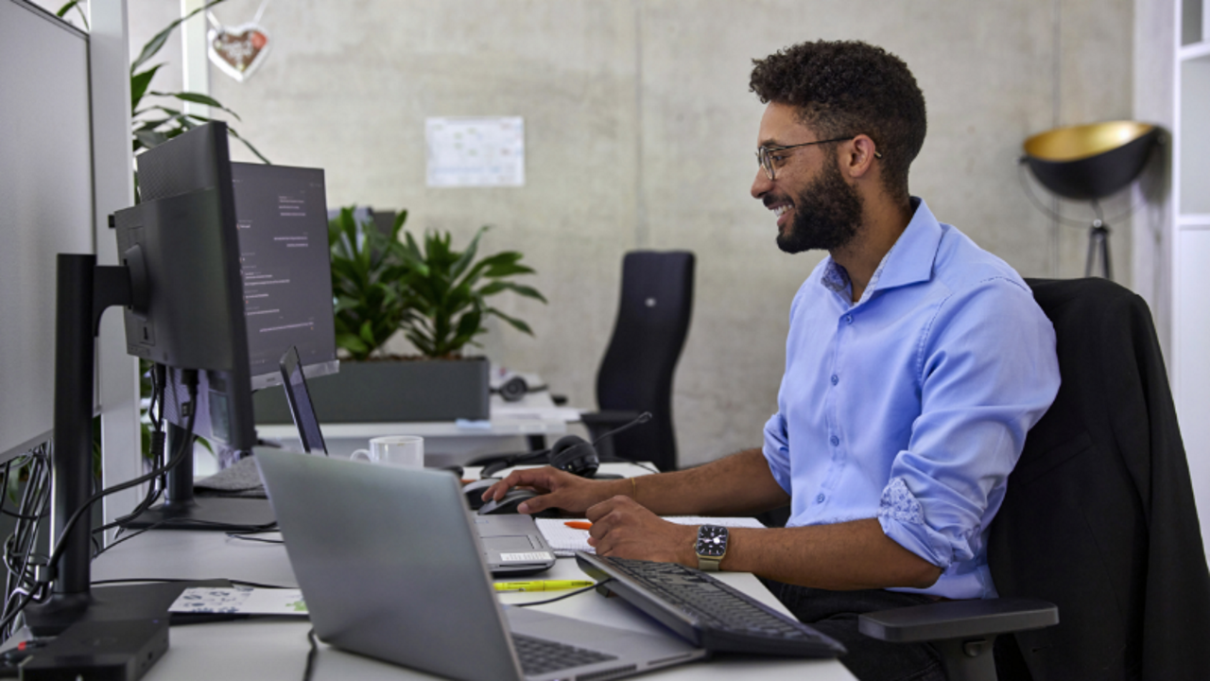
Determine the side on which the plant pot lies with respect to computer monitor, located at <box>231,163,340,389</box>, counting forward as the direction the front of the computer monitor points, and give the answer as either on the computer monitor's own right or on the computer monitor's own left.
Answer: on the computer monitor's own left

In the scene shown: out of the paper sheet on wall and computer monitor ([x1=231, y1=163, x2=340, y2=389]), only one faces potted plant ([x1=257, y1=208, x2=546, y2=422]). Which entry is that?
the paper sheet on wall

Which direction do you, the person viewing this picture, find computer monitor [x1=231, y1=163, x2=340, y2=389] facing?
facing the viewer and to the right of the viewer

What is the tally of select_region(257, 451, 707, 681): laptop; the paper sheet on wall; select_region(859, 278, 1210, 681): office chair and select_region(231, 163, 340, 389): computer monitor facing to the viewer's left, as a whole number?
1

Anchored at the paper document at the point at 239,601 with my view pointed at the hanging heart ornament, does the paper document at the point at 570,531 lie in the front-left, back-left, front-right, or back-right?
front-right

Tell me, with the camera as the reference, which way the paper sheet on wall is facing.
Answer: facing the viewer

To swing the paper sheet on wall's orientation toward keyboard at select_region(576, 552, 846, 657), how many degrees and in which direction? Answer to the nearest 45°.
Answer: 0° — it already faces it

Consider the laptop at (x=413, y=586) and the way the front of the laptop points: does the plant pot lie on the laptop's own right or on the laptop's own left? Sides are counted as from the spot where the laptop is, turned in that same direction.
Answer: on the laptop's own left

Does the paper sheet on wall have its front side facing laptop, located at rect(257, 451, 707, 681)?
yes

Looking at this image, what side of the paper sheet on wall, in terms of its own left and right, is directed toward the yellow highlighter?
front

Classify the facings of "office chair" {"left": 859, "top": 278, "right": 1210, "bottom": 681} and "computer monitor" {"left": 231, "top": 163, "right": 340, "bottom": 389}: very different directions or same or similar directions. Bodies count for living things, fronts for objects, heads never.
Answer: very different directions

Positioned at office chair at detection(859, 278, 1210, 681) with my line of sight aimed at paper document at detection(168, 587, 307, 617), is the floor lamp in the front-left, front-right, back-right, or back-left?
back-right

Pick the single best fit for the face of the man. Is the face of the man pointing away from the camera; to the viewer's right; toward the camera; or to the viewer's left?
to the viewer's left

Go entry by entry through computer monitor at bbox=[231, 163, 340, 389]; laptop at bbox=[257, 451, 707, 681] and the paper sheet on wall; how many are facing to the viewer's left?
0

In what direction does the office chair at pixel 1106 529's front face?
to the viewer's left
